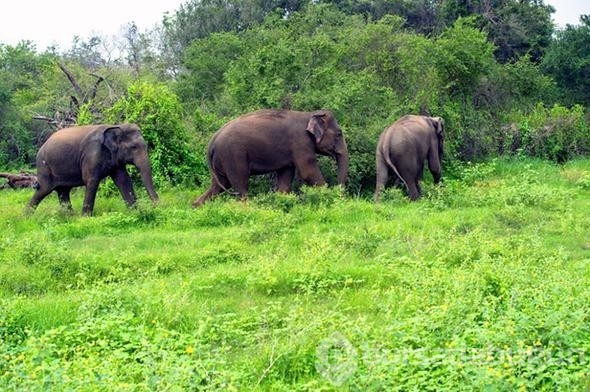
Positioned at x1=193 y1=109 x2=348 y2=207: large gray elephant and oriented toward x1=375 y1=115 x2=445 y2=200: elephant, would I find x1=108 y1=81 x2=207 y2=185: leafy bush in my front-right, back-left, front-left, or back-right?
back-left

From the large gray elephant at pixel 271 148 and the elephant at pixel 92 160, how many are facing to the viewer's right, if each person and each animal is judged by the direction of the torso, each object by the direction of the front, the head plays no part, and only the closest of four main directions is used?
2

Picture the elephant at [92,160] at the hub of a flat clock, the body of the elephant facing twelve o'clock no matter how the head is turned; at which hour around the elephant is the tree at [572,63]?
The tree is roughly at 11 o'clock from the elephant.

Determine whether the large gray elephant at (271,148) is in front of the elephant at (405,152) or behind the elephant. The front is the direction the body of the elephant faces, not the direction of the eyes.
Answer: behind

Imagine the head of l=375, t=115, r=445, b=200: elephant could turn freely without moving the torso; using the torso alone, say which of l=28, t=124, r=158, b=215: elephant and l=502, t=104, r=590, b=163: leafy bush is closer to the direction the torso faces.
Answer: the leafy bush

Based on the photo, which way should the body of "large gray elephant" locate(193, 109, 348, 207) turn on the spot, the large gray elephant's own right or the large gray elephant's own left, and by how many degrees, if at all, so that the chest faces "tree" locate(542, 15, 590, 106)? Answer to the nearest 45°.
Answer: approximately 45° to the large gray elephant's own left

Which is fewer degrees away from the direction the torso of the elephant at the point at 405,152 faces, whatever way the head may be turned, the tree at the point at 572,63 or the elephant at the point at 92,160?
the tree

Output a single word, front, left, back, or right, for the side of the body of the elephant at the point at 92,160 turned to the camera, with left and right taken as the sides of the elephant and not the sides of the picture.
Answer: right

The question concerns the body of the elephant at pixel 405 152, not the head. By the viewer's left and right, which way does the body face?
facing away from the viewer and to the right of the viewer

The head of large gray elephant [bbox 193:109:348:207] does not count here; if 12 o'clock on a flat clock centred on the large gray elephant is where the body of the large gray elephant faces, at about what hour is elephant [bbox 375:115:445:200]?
The elephant is roughly at 12 o'clock from the large gray elephant.

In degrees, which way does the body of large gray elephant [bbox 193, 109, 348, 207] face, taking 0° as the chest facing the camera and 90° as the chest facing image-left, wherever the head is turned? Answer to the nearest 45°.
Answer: approximately 270°

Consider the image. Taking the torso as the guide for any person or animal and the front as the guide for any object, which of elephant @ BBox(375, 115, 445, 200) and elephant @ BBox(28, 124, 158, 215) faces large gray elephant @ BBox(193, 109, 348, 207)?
elephant @ BBox(28, 124, 158, 215)
